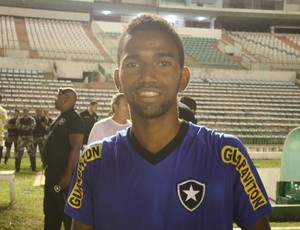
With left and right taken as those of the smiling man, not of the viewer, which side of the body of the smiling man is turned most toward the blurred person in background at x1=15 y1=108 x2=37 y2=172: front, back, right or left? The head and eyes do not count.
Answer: back

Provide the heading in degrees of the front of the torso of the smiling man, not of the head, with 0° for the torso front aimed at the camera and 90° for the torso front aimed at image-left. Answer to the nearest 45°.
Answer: approximately 0°

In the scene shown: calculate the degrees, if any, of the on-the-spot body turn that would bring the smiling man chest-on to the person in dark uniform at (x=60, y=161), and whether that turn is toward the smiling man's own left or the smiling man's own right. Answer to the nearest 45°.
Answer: approximately 180°

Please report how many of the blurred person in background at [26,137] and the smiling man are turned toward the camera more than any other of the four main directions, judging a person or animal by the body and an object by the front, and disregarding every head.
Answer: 2

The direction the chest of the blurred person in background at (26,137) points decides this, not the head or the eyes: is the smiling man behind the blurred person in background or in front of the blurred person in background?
in front

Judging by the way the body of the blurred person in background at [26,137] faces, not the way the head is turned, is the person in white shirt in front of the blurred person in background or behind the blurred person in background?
in front

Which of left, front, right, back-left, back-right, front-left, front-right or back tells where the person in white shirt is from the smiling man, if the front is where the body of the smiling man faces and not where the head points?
back

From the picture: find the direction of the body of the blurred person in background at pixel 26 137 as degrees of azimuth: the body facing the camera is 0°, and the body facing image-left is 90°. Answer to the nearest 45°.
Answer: approximately 0°
